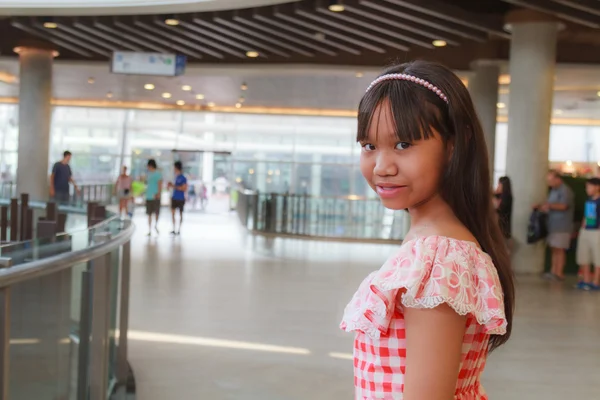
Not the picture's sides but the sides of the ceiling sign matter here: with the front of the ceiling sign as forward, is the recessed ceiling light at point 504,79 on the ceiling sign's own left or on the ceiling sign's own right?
on the ceiling sign's own left

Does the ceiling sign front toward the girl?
yes

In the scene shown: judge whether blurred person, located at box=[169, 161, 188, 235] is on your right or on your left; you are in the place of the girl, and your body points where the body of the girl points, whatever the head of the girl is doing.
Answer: on your right

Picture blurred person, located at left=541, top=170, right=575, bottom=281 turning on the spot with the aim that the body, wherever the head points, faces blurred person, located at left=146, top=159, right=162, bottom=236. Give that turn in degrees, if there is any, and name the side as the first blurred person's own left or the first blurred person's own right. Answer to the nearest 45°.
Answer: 0° — they already face them

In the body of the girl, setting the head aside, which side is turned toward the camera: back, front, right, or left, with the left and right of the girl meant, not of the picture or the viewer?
left

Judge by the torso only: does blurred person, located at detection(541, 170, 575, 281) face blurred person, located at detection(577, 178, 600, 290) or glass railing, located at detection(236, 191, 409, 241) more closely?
the glass railing

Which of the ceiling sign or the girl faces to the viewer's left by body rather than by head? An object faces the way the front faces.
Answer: the girl

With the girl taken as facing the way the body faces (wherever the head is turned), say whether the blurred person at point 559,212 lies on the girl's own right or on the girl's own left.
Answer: on the girl's own right

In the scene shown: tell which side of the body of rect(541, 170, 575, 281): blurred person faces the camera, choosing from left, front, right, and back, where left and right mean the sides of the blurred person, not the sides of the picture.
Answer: left

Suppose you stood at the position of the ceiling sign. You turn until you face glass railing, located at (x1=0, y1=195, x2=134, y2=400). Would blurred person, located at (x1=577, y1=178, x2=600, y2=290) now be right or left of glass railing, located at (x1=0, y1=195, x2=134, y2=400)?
left

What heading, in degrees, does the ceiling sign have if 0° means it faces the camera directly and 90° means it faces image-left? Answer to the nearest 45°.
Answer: approximately 0°
